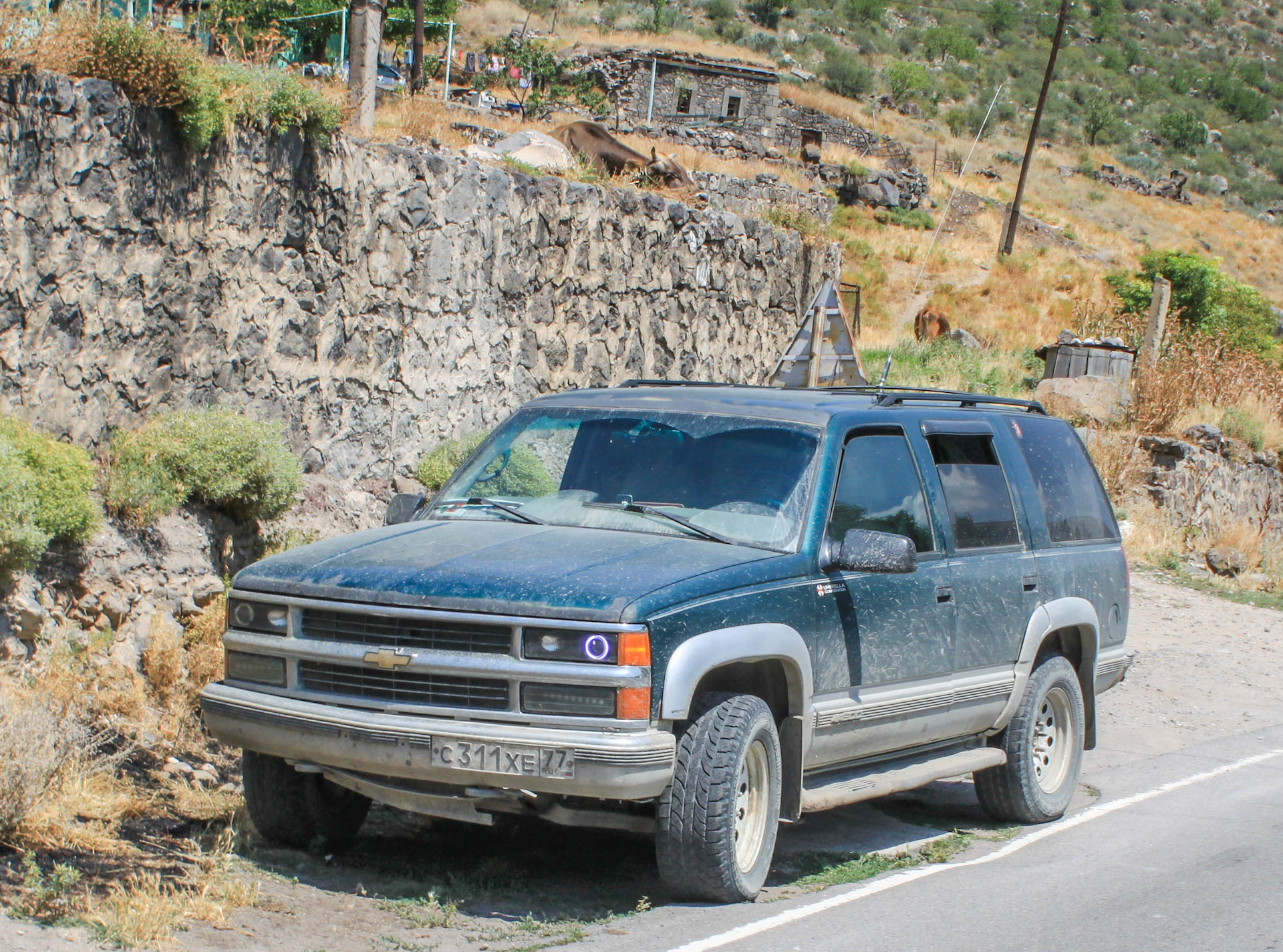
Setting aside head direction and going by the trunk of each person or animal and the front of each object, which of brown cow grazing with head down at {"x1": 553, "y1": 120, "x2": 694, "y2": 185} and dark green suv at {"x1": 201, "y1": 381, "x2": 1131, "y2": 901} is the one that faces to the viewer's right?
the brown cow grazing with head down

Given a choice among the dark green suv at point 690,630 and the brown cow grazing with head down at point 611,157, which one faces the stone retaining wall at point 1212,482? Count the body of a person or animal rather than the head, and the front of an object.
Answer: the brown cow grazing with head down

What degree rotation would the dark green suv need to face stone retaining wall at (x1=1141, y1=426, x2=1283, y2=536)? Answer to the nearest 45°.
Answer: approximately 180°

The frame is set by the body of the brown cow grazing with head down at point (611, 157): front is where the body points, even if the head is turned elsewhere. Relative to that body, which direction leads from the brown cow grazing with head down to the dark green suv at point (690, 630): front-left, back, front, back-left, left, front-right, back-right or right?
right

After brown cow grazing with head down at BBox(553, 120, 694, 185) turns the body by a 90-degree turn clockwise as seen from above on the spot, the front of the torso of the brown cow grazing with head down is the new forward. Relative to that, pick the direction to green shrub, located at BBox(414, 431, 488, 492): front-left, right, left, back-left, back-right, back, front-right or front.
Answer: front

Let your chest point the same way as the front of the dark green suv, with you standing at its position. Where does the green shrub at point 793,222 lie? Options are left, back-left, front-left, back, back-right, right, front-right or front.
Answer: back-right

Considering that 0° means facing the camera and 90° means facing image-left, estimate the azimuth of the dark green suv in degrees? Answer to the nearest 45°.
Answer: approximately 45°

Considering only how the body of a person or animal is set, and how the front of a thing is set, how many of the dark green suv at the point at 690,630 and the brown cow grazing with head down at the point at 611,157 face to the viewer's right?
1

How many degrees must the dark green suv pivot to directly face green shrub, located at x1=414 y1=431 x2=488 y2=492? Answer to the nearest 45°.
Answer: approximately 135° to its right

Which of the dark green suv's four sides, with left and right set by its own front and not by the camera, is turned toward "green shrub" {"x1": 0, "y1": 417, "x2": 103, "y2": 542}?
right

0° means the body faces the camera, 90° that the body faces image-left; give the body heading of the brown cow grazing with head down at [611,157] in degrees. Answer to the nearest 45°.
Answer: approximately 270°

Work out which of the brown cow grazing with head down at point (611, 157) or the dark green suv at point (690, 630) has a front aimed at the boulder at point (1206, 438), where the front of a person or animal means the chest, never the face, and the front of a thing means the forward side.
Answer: the brown cow grazing with head down
